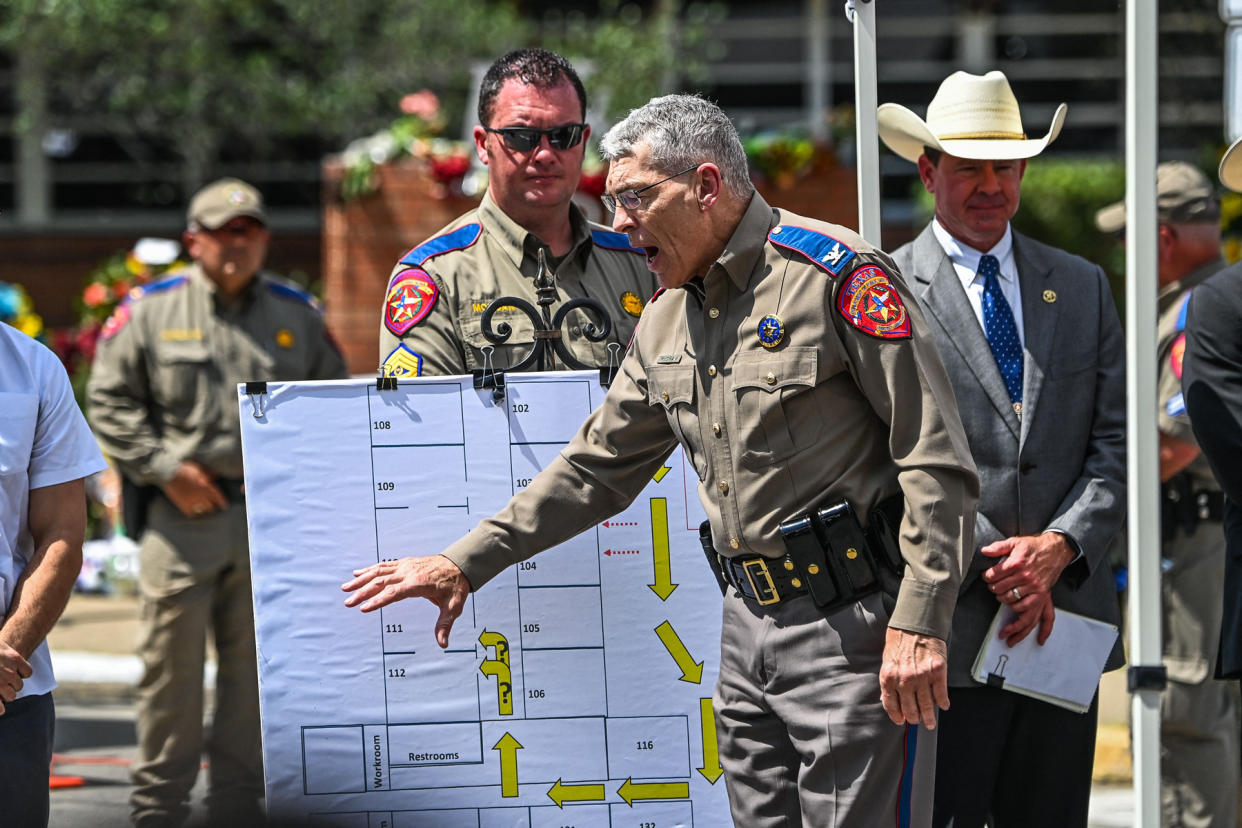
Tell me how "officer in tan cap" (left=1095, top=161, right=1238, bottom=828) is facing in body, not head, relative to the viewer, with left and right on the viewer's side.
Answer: facing to the left of the viewer

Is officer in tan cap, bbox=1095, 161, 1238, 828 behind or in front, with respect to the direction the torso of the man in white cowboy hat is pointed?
behind

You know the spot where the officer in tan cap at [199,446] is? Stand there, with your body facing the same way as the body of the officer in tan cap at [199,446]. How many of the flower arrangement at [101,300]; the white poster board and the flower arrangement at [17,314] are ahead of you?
1

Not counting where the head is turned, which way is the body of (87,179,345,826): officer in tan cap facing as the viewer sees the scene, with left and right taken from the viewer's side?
facing the viewer

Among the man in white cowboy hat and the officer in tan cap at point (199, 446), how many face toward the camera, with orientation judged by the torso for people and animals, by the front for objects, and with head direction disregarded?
2

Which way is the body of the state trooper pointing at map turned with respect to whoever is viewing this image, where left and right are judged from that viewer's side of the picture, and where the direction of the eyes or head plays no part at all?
facing the viewer and to the left of the viewer

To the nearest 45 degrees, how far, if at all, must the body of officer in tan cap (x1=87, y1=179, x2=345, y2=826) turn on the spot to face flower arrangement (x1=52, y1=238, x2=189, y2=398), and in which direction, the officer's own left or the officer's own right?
approximately 180°

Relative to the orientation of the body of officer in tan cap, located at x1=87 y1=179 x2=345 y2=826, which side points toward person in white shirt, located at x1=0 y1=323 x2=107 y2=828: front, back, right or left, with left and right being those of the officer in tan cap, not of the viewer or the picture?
front

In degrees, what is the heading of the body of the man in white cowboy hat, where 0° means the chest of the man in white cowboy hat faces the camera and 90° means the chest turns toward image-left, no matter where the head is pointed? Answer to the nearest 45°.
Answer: approximately 0°

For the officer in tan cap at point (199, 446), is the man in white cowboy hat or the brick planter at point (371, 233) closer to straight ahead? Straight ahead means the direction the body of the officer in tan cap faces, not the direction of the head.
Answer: the man in white cowboy hat
